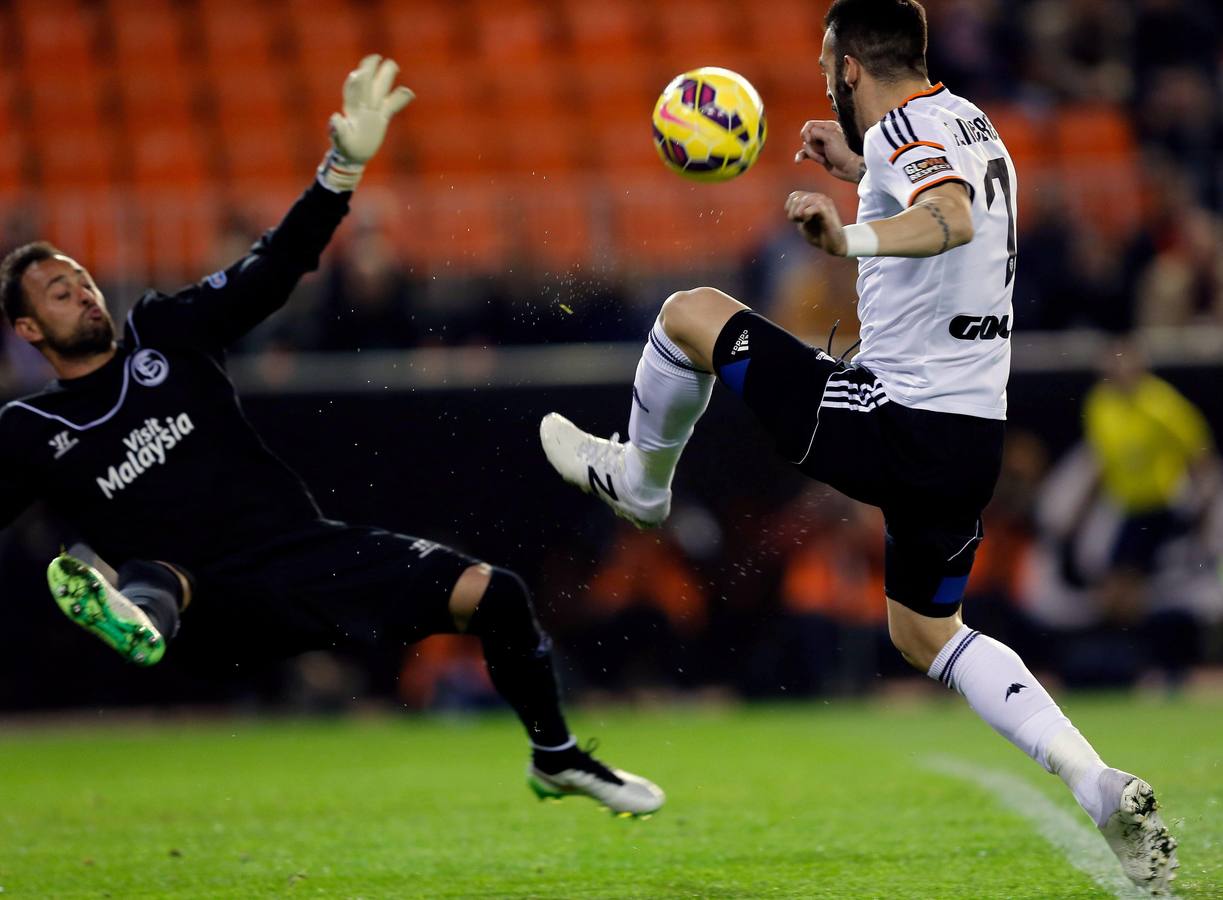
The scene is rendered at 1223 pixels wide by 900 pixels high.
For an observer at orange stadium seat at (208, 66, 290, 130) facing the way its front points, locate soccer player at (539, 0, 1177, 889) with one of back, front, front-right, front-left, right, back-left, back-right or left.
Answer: front

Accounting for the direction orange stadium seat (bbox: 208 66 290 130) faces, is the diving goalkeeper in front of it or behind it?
in front

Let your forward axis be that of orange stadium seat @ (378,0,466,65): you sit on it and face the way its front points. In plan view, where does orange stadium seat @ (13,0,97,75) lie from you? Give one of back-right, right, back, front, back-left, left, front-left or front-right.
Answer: right

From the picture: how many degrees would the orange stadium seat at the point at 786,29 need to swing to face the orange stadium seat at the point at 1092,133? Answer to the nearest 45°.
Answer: approximately 45° to its left

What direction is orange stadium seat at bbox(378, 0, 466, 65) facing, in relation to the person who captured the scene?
facing the viewer

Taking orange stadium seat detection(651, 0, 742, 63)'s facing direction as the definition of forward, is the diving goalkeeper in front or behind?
in front

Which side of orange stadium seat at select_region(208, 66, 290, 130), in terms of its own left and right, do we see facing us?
front

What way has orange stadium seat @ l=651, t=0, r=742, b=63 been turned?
toward the camera

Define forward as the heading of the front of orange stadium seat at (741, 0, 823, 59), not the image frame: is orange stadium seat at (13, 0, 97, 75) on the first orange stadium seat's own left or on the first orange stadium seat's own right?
on the first orange stadium seat's own right

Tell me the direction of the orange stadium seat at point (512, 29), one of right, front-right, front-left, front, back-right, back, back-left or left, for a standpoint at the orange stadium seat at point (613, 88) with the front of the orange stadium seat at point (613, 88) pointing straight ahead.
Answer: back-right

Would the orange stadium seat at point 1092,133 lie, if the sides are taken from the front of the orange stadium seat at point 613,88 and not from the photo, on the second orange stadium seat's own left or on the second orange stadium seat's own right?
on the second orange stadium seat's own left

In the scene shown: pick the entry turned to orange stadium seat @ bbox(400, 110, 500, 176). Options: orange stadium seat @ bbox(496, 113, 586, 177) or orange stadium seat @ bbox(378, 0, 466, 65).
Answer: orange stadium seat @ bbox(378, 0, 466, 65)

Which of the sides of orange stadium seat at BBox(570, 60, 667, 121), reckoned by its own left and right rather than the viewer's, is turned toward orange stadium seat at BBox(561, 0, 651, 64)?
back

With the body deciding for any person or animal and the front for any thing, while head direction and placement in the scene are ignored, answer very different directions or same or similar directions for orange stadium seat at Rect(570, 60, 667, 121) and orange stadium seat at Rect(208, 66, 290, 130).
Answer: same or similar directions
